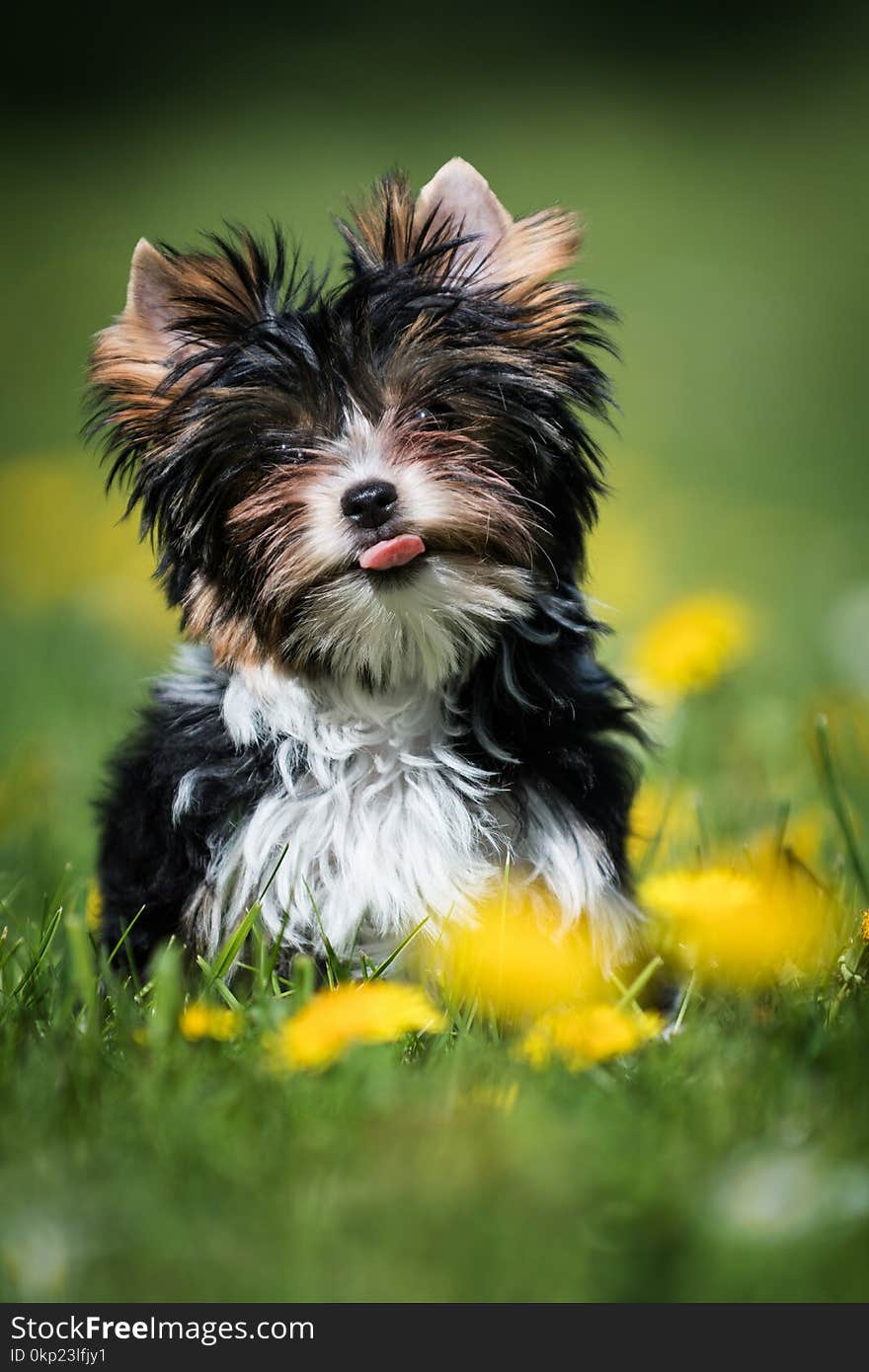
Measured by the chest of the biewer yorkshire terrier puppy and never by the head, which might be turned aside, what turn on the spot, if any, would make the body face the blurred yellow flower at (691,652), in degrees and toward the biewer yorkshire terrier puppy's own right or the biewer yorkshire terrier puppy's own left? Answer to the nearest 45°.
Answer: approximately 135° to the biewer yorkshire terrier puppy's own left

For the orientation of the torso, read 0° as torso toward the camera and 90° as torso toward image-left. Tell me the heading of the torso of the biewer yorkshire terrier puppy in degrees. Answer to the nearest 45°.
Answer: approximately 0°

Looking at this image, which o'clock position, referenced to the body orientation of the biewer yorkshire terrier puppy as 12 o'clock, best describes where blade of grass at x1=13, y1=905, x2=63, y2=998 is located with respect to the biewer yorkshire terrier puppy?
The blade of grass is roughly at 2 o'clock from the biewer yorkshire terrier puppy.

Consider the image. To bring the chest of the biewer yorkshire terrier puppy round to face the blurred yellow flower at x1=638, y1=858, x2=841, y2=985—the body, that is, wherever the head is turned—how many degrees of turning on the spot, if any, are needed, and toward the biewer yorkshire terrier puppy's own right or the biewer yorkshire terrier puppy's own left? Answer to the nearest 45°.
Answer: approximately 45° to the biewer yorkshire terrier puppy's own left
